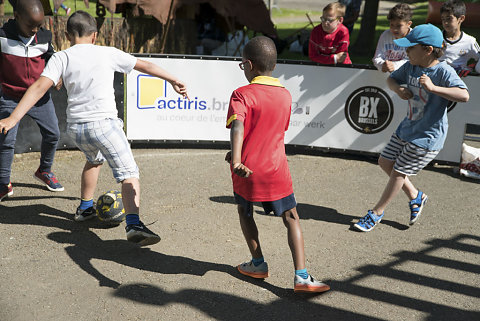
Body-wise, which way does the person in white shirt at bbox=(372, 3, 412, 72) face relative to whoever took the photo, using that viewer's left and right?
facing the viewer and to the left of the viewer

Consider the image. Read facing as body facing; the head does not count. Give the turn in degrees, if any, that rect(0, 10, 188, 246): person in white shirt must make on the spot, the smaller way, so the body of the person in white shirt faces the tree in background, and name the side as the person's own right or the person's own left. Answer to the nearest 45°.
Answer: approximately 45° to the person's own right

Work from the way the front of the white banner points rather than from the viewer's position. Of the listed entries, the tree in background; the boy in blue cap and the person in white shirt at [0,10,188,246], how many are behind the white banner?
1

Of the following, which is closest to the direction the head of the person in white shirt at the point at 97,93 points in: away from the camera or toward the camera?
away from the camera

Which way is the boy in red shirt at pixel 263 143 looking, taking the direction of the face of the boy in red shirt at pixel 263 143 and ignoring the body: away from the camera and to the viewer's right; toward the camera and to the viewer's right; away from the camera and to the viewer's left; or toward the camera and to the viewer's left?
away from the camera and to the viewer's left

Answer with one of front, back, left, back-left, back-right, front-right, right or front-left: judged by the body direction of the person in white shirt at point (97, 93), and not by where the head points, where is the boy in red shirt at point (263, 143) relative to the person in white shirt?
back-right

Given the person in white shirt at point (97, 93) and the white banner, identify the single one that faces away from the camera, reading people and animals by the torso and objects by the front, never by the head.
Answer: the person in white shirt

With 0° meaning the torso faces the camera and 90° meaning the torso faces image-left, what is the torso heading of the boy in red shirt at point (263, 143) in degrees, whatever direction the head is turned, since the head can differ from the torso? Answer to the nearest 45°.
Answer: approximately 135°

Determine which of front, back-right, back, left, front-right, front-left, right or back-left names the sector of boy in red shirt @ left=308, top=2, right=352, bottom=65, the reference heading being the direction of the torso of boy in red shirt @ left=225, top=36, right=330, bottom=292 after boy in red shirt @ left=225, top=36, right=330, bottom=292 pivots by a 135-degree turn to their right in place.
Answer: left

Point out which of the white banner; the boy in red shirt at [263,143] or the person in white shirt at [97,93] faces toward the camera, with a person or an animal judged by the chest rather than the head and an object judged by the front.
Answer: the white banner

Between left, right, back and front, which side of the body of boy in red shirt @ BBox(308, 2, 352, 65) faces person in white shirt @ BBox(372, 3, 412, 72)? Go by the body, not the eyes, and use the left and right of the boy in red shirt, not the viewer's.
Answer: left

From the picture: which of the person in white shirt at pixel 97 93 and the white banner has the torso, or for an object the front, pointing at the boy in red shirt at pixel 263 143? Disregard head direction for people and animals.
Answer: the white banner

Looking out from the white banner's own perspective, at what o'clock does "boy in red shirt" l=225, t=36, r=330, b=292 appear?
The boy in red shirt is roughly at 12 o'clock from the white banner.

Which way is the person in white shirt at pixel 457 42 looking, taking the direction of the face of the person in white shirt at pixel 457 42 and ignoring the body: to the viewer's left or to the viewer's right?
to the viewer's left

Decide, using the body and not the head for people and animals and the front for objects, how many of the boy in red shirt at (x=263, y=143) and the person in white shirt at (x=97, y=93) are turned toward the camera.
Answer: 0

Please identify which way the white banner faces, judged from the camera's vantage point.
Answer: facing the viewer

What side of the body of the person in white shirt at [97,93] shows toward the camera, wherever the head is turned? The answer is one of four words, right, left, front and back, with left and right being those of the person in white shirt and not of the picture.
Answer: back
